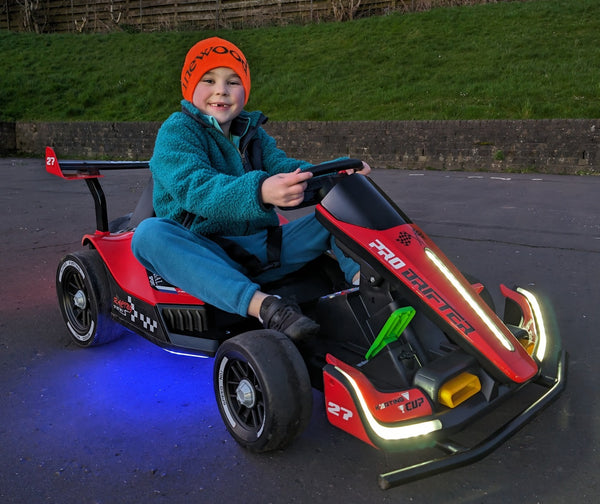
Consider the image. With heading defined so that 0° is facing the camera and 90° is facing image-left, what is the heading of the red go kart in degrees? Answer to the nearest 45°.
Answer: approximately 315°

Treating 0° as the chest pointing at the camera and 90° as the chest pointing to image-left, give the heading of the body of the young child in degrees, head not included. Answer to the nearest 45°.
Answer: approximately 315°
